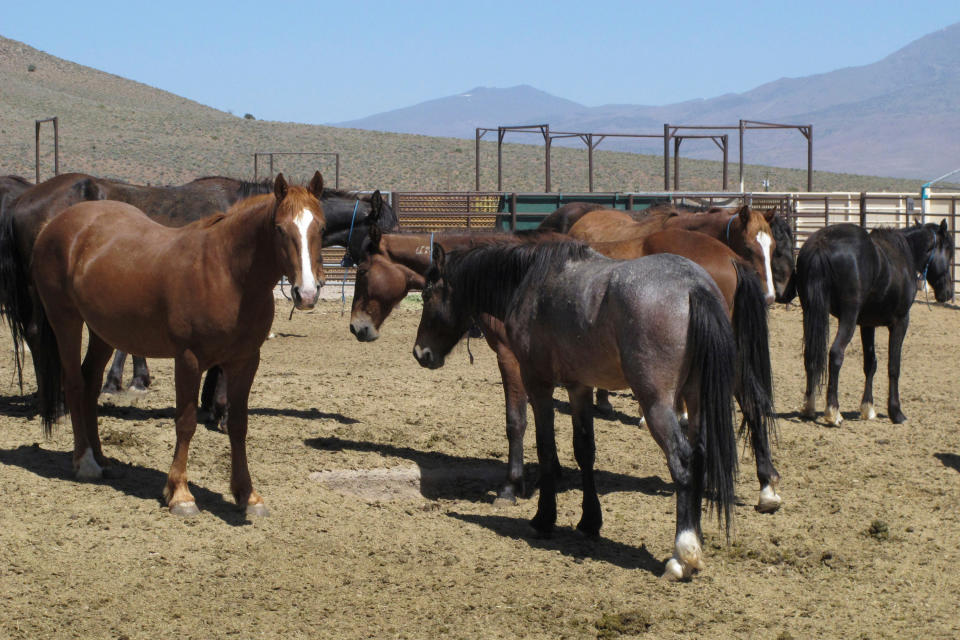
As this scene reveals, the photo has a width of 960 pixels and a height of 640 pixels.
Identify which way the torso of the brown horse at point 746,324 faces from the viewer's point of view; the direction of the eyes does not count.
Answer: to the viewer's left

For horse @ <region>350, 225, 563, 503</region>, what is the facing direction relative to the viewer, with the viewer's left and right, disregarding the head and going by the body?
facing to the left of the viewer

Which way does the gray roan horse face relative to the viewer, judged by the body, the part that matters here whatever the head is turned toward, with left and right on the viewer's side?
facing away from the viewer and to the left of the viewer

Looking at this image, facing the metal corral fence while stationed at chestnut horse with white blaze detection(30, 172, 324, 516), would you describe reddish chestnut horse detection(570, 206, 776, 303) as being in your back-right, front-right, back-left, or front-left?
front-right

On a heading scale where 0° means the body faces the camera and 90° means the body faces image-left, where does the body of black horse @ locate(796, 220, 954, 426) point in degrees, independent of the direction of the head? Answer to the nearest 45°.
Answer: approximately 225°

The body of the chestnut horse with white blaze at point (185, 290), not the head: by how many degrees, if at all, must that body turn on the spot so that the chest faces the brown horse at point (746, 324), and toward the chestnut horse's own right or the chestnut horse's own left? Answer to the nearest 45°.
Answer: approximately 45° to the chestnut horse's own left
